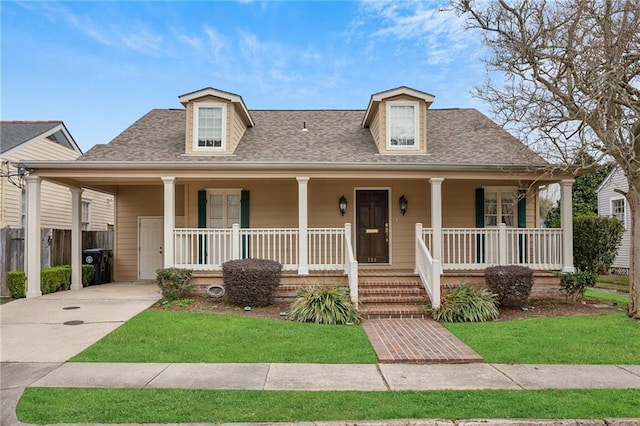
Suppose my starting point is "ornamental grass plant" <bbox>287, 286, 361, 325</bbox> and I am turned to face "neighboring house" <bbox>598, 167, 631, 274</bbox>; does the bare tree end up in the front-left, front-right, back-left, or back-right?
front-right

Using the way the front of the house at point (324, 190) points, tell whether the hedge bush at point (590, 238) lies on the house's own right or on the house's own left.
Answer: on the house's own left

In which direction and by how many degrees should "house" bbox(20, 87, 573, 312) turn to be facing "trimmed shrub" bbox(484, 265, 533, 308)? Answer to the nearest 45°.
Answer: approximately 45° to its left

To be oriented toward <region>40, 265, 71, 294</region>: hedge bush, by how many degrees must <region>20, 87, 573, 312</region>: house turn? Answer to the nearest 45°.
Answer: approximately 90° to its right

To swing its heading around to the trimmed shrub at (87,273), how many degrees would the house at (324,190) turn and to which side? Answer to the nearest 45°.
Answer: approximately 90° to its right

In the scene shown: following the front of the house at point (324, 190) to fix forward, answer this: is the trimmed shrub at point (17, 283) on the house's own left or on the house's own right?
on the house's own right

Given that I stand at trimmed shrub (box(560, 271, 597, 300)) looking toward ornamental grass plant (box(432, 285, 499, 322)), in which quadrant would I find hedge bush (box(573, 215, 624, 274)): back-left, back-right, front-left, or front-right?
back-right

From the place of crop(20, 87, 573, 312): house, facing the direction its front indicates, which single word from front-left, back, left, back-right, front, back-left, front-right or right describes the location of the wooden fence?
right

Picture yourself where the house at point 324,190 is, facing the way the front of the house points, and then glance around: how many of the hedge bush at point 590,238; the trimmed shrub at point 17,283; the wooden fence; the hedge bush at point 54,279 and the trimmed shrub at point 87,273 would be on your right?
4

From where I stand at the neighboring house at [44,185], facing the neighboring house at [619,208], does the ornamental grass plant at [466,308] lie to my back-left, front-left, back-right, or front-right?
front-right

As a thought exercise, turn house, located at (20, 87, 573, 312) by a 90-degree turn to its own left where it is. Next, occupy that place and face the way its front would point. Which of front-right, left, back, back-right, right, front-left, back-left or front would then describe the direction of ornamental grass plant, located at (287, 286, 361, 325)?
right

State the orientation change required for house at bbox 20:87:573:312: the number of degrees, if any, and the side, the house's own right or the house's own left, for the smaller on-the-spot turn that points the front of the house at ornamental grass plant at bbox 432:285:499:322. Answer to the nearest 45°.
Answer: approximately 45° to the house's own left

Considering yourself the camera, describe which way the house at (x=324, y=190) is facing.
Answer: facing the viewer

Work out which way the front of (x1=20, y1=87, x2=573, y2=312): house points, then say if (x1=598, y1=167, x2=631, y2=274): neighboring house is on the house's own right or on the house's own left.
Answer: on the house's own left

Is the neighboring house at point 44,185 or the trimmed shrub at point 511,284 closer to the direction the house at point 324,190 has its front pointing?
the trimmed shrub

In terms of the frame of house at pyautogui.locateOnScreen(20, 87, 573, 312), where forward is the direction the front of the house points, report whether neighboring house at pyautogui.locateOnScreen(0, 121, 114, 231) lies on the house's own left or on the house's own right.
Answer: on the house's own right
